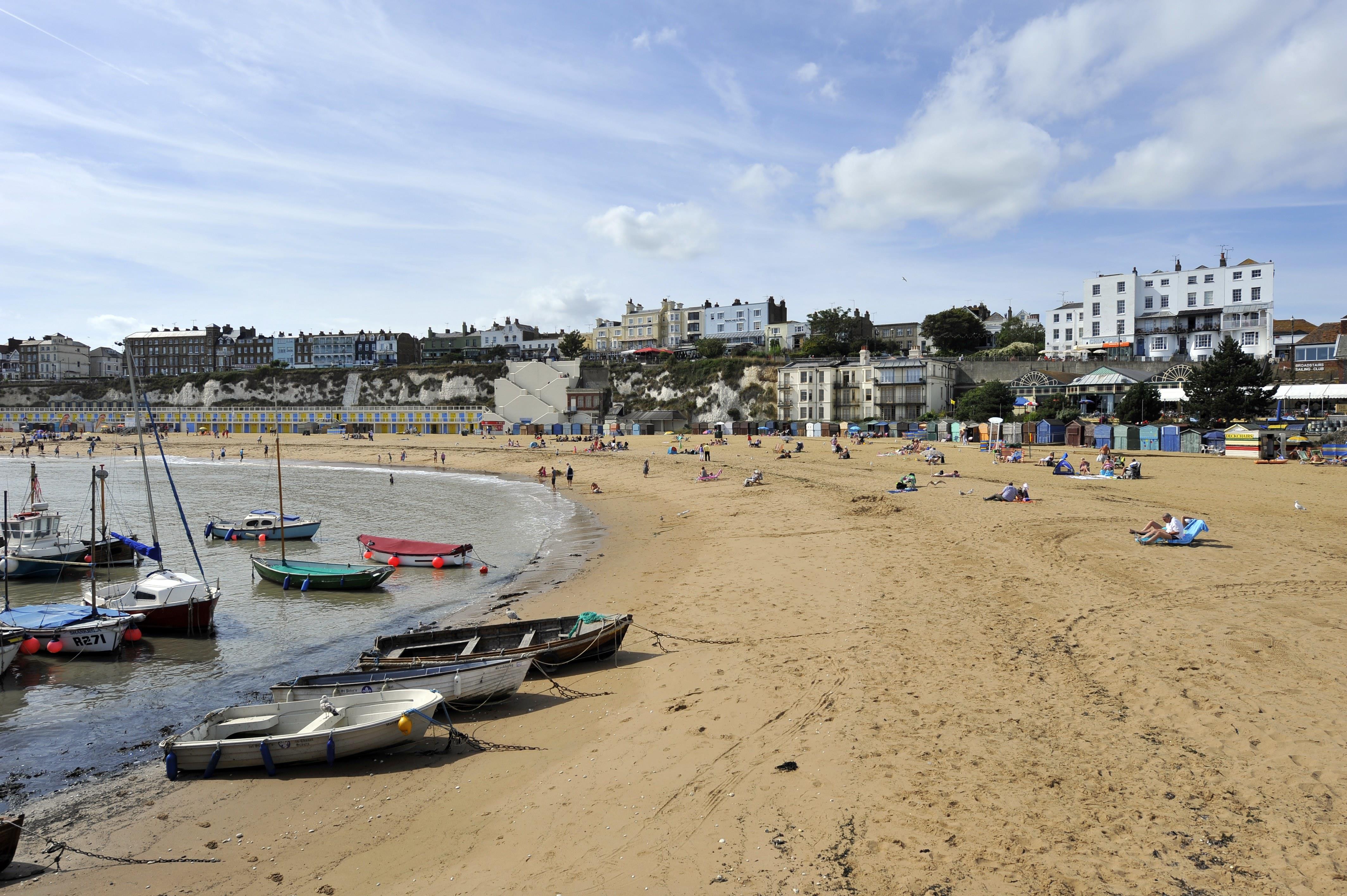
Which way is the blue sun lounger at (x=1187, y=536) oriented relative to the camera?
to the viewer's left

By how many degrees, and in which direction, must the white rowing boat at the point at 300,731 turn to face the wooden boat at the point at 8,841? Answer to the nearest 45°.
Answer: approximately 135° to its right

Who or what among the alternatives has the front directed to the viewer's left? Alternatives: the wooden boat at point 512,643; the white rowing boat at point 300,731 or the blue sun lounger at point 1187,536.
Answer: the blue sun lounger

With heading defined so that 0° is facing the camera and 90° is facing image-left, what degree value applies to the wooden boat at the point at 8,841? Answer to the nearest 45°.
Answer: approximately 270°

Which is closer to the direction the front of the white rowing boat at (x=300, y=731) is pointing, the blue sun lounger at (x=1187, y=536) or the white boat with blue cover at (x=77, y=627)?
the blue sun lounger

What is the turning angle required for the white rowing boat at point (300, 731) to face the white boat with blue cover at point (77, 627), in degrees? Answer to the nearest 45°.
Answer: approximately 135° to its left

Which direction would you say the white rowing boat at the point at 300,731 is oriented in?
to the viewer's right
